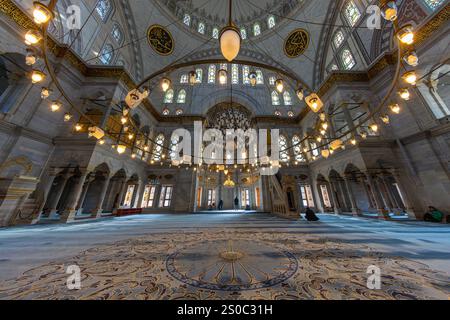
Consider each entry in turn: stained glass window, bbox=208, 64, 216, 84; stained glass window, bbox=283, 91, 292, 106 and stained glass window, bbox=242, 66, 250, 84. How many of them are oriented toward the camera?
3

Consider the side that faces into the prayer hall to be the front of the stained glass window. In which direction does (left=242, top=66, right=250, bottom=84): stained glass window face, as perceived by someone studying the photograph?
facing the viewer

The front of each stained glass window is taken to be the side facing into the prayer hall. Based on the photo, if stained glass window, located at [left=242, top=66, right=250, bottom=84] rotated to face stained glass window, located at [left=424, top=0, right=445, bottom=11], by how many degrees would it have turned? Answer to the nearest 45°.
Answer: approximately 45° to its left

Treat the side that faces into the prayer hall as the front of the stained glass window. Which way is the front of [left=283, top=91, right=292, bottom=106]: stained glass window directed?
toward the camera

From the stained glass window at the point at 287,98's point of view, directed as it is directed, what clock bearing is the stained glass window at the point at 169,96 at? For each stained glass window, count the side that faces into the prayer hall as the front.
the stained glass window at the point at 169,96 is roughly at 2 o'clock from the stained glass window at the point at 287,98.

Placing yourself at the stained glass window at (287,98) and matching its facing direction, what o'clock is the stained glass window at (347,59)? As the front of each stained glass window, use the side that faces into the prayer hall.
the stained glass window at (347,59) is roughly at 10 o'clock from the stained glass window at (287,98).

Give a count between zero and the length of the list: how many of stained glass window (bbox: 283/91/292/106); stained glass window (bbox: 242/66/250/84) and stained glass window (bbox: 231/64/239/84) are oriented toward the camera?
3
